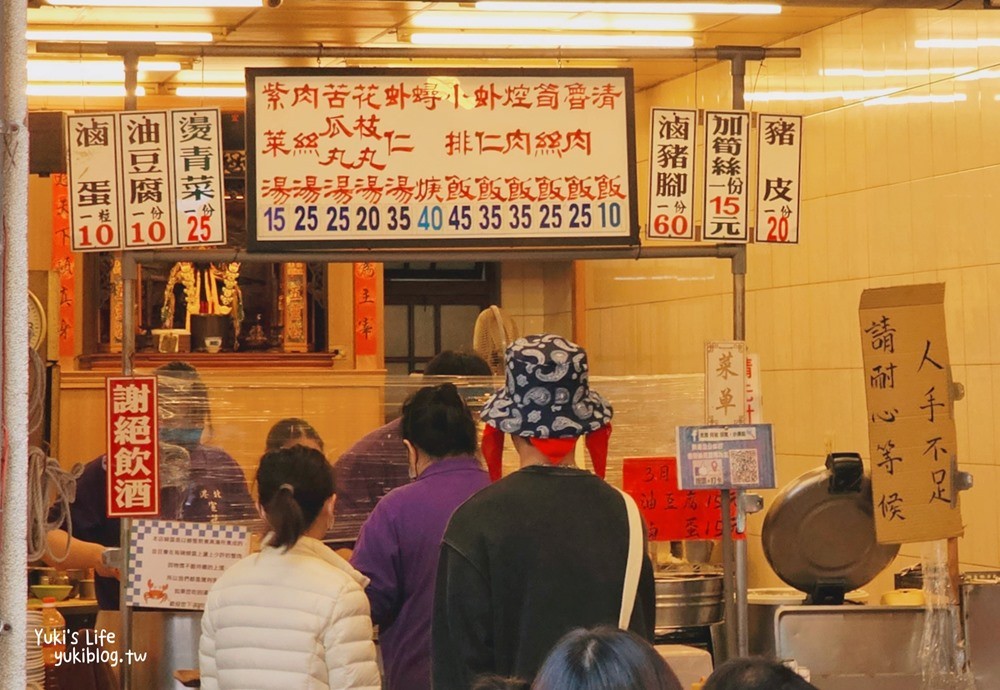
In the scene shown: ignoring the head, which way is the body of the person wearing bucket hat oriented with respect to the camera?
away from the camera

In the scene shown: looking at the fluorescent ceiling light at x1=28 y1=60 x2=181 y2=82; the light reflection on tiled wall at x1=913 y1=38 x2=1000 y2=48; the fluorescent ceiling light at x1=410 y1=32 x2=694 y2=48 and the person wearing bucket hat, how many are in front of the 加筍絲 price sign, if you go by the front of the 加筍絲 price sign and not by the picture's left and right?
1

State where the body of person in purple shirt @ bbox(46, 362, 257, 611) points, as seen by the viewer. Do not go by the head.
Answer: toward the camera

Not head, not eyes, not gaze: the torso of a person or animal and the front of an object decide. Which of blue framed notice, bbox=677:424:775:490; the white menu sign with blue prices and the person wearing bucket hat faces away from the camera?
the person wearing bucket hat

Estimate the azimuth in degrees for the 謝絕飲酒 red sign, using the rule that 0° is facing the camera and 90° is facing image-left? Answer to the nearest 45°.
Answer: approximately 0°

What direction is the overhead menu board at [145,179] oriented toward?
toward the camera

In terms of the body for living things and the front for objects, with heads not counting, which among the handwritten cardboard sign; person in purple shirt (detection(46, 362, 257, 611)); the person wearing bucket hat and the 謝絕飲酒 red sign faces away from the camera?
the person wearing bucket hat

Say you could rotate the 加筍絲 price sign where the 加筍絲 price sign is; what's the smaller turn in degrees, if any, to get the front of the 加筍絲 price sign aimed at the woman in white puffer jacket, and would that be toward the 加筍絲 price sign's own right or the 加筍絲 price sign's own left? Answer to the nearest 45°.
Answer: approximately 45° to the 加筍絲 price sign's own right

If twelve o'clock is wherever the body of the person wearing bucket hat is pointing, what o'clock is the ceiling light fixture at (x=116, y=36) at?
The ceiling light fixture is roughly at 11 o'clock from the person wearing bucket hat.

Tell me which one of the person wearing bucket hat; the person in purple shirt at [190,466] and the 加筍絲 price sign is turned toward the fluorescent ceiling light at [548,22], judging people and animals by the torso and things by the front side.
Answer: the person wearing bucket hat

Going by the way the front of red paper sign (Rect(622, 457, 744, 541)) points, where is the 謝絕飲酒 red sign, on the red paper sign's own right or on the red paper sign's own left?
on the red paper sign's own right
